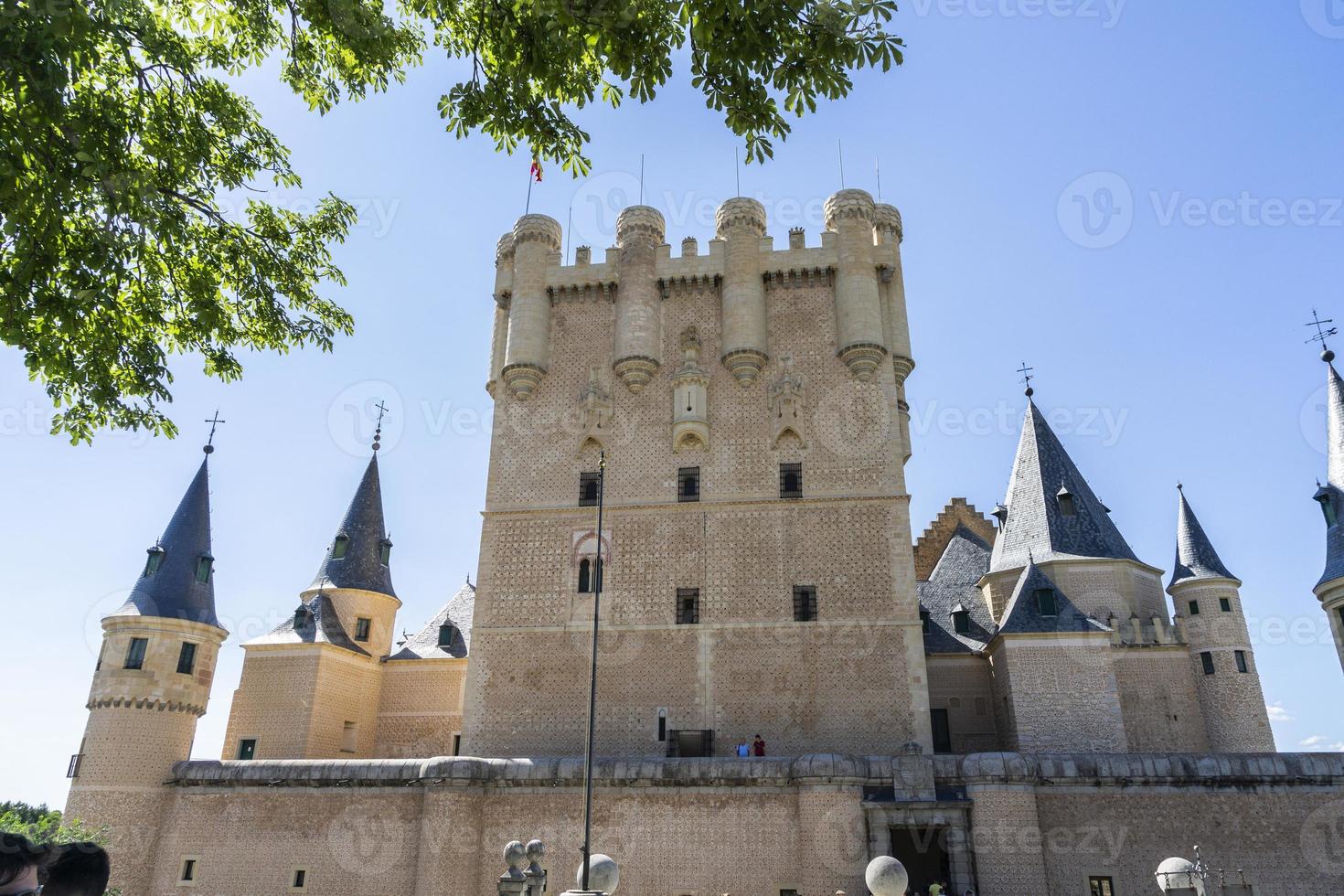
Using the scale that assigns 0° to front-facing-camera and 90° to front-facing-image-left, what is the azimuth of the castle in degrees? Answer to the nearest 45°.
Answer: approximately 0°

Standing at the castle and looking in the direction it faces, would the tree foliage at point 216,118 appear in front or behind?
in front
